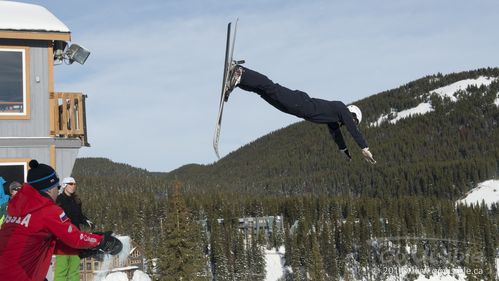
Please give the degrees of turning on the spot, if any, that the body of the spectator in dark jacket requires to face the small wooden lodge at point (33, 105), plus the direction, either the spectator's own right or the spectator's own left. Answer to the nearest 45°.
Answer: approximately 135° to the spectator's own left

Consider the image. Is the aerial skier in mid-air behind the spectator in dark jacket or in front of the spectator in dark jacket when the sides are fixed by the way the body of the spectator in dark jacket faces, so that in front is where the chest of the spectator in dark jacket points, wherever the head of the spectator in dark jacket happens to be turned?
in front

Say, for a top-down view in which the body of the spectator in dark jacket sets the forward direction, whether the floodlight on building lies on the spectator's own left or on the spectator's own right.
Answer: on the spectator's own left

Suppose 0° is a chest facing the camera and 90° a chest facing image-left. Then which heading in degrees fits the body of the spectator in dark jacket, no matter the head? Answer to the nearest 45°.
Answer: approximately 315°

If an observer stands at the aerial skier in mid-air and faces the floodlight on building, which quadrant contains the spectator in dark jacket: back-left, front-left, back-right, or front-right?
front-left

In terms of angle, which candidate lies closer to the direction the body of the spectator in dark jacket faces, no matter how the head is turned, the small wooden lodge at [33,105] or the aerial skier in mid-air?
the aerial skier in mid-air

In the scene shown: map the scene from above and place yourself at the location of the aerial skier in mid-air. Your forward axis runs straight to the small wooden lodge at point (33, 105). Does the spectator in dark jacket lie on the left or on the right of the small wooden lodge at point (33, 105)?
left
